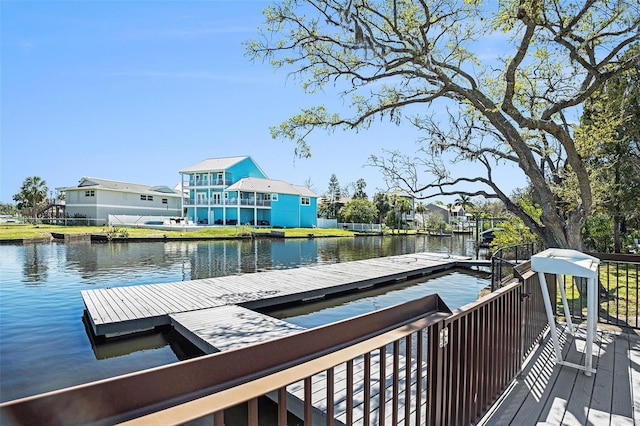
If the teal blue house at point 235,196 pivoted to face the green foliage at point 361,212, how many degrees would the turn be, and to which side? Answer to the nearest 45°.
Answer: approximately 135° to its left

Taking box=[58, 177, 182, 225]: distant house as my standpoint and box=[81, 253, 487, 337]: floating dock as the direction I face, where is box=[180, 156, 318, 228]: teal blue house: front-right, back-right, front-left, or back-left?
front-left

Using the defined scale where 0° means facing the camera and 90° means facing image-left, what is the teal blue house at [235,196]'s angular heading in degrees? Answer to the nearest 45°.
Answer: approximately 45°

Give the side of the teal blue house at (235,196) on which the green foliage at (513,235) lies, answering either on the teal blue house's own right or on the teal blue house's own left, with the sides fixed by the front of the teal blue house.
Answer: on the teal blue house's own left

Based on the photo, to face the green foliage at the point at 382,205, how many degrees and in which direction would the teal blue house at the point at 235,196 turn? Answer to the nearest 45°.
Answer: approximately 135° to its left

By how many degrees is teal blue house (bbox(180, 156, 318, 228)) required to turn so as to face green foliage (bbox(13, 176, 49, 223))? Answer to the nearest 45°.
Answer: approximately 45° to its right

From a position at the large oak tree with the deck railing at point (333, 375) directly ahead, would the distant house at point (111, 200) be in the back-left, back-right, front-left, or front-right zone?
back-right

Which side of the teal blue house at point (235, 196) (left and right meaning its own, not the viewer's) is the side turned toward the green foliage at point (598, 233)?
left

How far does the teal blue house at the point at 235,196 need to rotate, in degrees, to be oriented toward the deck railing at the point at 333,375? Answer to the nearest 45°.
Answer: approximately 45° to its left

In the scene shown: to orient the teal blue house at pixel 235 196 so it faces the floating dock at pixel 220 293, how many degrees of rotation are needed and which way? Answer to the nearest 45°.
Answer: approximately 45° to its left
